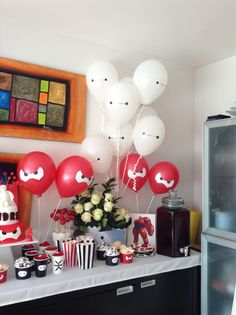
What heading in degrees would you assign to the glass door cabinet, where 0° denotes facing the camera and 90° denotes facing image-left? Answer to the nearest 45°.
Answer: approximately 45°

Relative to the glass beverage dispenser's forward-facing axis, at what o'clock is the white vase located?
The white vase is roughly at 4 o'clock from the glass beverage dispenser.

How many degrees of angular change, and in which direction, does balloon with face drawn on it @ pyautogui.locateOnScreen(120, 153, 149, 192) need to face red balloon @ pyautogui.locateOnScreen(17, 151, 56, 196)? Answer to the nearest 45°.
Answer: approximately 45° to its right

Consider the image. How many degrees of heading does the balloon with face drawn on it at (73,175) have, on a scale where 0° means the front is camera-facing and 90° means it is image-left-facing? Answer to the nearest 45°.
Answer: approximately 315°

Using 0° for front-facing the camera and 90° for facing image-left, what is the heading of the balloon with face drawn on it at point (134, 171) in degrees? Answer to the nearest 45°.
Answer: approximately 0°
